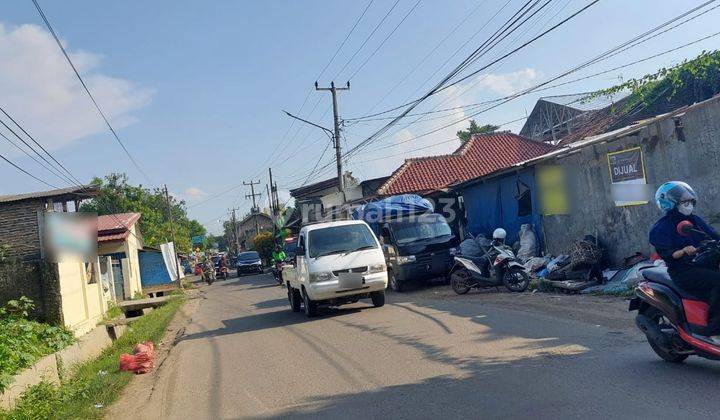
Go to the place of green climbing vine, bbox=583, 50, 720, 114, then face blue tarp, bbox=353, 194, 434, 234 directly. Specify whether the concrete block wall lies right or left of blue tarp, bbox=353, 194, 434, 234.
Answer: left

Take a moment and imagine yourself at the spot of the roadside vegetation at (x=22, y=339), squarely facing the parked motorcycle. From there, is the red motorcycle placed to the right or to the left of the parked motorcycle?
right

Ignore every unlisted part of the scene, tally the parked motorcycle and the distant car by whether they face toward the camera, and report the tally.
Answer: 1

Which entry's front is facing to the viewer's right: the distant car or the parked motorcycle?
the parked motorcycle

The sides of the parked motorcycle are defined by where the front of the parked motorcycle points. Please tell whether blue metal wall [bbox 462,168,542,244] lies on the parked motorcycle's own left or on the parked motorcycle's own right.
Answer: on the parked motorcycle's own left

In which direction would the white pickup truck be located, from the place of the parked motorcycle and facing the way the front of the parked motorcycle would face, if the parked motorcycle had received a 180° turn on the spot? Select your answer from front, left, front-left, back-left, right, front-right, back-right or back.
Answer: front-left

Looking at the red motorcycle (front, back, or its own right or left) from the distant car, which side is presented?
back
